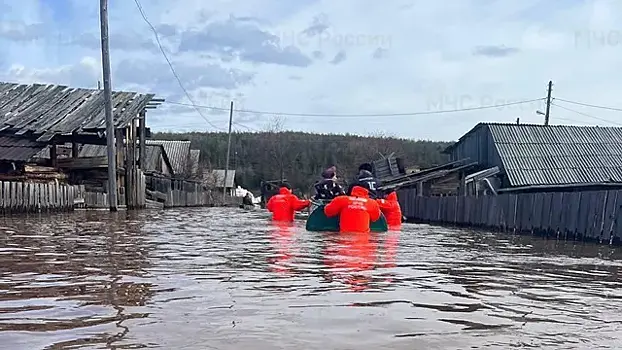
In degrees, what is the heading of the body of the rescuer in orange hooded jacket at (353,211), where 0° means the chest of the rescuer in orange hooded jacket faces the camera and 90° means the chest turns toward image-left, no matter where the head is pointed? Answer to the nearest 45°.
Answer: approximately 180°

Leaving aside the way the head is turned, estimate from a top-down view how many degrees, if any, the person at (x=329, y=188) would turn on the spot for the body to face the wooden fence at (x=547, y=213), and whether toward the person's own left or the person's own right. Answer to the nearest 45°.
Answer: approximately 90° to the person's own right

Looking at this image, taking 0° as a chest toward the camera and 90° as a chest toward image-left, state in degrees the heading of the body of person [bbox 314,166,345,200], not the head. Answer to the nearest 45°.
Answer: approximately 180°

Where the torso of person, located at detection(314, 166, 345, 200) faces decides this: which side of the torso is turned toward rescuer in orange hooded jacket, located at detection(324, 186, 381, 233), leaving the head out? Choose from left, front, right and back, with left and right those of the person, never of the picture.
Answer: back

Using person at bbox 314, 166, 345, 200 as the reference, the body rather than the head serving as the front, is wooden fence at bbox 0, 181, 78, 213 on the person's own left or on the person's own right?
on the person's own left

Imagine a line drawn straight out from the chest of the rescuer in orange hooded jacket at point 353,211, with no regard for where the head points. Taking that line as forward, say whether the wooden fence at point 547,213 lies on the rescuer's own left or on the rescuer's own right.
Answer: on the rescuer's own right

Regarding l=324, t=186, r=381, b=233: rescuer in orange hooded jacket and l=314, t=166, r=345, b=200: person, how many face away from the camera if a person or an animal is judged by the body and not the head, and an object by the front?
2
